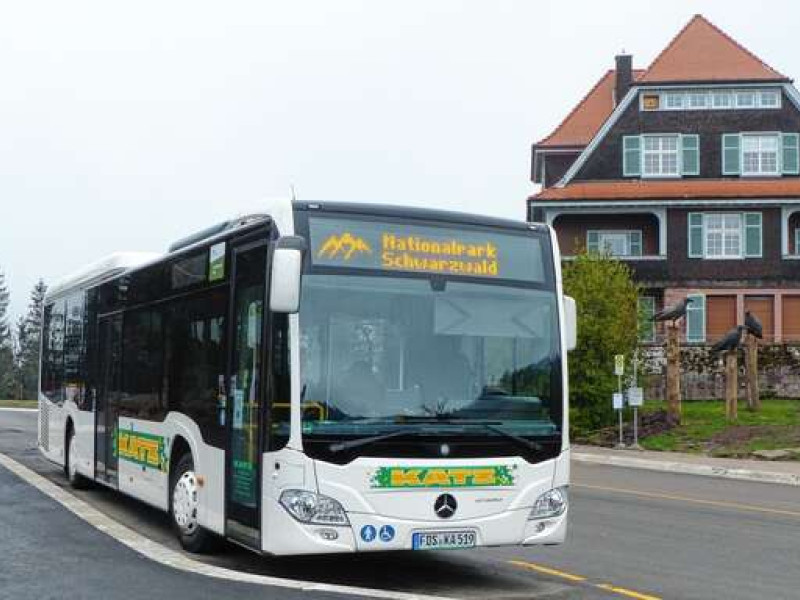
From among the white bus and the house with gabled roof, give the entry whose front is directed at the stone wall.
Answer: the house with gabled roof

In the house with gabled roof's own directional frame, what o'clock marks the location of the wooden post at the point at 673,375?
The wooden post is roughly at 12 o'clock from the house with gabled roof.

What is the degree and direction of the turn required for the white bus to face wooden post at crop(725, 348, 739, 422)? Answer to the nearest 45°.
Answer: approximately 90° to its left

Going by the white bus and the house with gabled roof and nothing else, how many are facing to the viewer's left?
0

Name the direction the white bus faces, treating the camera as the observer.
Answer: facing the viewer and to the right of the viewer

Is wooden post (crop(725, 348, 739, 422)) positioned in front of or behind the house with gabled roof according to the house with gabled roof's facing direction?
in front

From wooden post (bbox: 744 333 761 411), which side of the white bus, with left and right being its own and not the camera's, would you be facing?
left

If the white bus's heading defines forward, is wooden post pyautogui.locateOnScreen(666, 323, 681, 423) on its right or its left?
on its left

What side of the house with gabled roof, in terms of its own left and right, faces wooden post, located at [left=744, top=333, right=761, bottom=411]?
front

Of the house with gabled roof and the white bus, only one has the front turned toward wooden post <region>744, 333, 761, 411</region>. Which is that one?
the house with gabled roof

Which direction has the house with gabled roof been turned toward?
toward the camera

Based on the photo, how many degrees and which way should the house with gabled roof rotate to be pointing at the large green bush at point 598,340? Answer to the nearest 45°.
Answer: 0° — it already faces it

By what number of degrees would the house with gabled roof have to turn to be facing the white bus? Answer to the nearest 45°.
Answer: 0° — it already faces it
